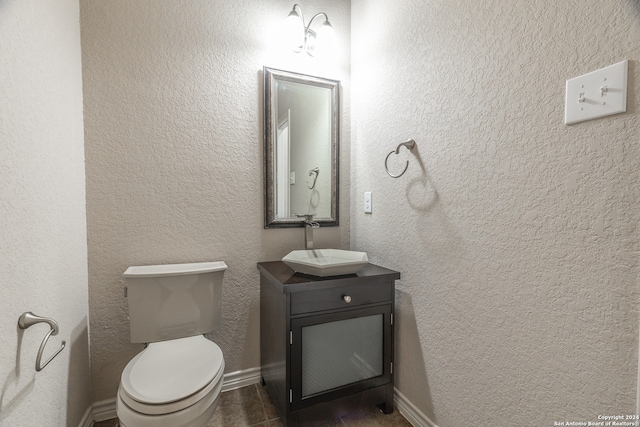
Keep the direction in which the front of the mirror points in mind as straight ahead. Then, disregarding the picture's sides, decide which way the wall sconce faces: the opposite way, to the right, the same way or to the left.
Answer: the same way

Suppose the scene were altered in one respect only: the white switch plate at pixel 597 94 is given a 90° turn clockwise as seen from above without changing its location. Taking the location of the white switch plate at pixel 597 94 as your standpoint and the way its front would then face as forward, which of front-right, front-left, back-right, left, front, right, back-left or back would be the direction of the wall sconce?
front-left

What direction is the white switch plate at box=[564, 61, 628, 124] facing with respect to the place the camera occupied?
facing the viewer and to the left of the viewer

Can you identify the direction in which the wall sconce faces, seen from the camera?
facing the viewer and to the right of the viewer

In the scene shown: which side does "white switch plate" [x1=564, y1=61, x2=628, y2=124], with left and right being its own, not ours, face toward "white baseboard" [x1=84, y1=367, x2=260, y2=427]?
front

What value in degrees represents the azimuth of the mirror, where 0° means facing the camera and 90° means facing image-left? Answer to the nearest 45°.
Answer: approximately 315°

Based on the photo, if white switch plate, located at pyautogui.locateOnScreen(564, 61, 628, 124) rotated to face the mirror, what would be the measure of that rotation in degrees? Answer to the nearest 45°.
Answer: approximately 45° to its right

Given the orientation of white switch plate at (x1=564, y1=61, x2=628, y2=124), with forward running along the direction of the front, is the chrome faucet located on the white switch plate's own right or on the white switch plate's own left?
on the white switch plate's own right

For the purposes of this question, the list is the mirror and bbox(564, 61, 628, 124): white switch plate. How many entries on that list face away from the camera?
0

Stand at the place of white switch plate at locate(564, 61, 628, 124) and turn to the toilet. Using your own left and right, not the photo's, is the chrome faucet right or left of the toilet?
right
